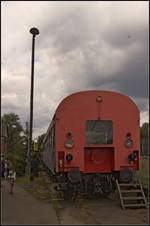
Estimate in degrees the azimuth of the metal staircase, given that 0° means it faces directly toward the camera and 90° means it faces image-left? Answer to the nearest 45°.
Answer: approximately 0°
